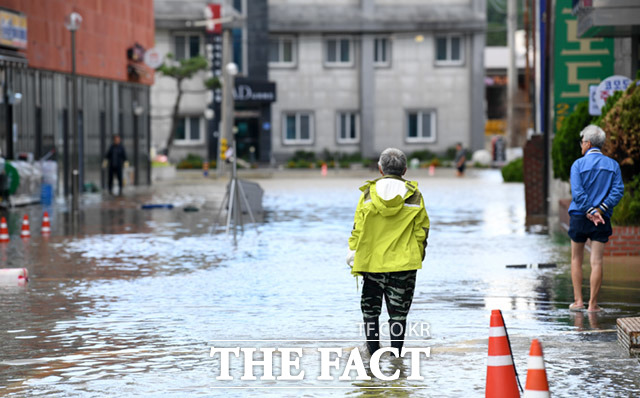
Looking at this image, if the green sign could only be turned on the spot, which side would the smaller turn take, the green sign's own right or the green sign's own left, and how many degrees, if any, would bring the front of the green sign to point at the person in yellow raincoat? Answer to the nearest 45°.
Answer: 0° — it already faces them

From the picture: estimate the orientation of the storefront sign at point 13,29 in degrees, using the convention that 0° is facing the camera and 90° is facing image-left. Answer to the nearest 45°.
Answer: approximately 315°

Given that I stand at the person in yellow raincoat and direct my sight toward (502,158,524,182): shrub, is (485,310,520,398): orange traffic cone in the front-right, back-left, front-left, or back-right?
back-right

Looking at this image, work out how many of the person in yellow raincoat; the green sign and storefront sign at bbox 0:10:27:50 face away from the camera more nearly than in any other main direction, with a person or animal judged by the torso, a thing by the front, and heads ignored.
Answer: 1

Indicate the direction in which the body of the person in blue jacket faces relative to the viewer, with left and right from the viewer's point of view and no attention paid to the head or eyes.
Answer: facing away from the viewer and to the left of the viewer

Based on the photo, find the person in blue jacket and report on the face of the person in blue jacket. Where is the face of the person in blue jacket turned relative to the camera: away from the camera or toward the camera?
away from the camera

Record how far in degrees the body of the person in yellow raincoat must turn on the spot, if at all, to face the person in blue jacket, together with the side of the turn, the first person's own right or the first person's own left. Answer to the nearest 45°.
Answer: approximately 45° to the first person's own right

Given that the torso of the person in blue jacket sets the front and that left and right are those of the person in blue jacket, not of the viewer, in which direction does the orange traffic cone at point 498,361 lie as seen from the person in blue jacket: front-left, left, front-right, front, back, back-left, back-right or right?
back-left

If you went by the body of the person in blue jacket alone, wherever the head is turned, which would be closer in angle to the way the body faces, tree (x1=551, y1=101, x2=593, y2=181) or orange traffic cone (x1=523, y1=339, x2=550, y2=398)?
the tree

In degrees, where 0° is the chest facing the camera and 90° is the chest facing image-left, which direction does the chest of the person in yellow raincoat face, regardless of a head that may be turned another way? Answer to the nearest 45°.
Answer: approximately 180°

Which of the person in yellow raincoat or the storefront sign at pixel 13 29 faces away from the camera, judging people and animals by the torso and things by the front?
the person in yellow raincoat

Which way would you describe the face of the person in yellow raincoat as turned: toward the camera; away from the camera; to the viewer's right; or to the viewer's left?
away from the camera

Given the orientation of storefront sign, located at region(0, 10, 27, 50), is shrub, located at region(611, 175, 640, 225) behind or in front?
in front

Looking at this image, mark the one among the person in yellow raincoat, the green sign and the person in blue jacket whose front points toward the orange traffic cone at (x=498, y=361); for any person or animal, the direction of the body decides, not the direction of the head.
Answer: the green sign

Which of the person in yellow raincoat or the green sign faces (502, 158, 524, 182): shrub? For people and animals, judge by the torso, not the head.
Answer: the person in yellow raincoat

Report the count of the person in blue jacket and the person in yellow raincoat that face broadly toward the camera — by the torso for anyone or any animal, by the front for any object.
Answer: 0

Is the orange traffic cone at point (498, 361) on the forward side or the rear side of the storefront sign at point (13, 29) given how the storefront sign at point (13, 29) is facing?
on the forward side

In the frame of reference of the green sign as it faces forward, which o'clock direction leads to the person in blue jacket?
The person in blue jacket is roughly at 12 o'clock from the green sign.
